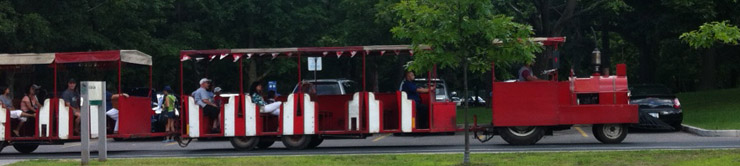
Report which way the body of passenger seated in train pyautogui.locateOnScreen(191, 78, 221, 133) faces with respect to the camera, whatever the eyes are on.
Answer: to the viewer's right

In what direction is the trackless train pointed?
to the viewer's right

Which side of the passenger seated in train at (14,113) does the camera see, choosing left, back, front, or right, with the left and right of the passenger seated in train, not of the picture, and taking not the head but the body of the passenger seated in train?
right

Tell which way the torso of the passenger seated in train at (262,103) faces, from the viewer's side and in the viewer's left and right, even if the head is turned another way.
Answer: facing to the right of the viewer
